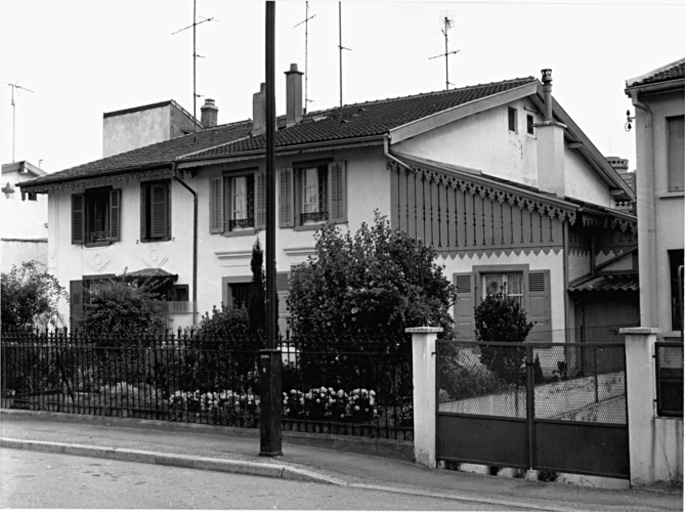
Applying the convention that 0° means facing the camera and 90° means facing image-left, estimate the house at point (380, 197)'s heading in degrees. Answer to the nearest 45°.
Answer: approximately 45°

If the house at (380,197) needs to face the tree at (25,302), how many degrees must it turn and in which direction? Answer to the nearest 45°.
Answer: approximately 45° to its right

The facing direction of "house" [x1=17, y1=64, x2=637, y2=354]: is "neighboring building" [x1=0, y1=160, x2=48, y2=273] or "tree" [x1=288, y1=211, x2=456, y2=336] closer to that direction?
the tree

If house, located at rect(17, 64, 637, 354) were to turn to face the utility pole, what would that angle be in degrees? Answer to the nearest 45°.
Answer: approximately 45° to its left

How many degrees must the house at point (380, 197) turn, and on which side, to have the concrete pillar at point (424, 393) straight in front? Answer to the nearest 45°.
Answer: approximately 45° to its left

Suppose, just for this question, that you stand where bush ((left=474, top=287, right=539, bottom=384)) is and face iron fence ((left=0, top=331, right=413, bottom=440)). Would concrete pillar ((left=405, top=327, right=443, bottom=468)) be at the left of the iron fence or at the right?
left

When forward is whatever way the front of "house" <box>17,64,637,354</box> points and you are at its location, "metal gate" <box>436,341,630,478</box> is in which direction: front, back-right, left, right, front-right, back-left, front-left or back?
front-left

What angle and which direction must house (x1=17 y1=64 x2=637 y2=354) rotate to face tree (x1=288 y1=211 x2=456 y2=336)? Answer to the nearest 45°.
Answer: approximately 45° to its left

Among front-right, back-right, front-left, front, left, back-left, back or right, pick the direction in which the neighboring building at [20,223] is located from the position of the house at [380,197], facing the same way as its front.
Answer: right

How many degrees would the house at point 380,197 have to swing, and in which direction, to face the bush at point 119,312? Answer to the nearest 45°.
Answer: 0° — it already faces it
